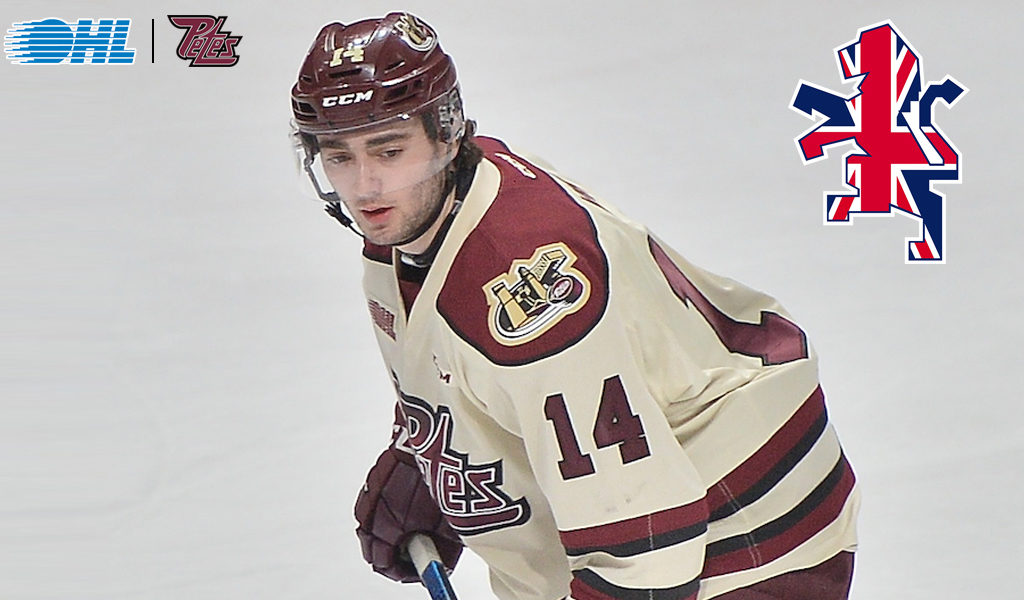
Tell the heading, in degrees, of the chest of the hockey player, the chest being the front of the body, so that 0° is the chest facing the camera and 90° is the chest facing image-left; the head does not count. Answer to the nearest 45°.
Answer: approximately 45°
